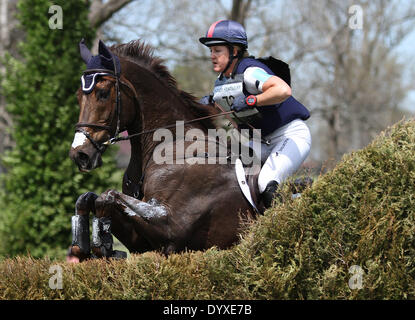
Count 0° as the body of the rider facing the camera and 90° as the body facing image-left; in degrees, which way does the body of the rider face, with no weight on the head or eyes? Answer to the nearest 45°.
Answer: approximately 45°

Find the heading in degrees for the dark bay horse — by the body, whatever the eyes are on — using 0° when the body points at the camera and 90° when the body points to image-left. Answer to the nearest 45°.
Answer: approximately 45°

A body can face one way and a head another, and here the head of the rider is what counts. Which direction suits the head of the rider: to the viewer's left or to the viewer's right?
to the viewer's left
